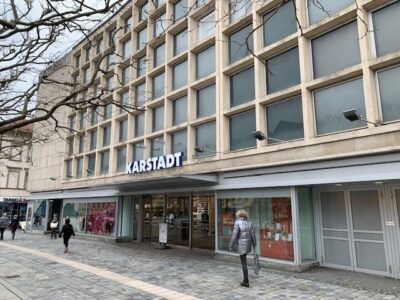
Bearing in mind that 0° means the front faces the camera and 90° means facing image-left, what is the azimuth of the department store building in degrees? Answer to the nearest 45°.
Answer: approximately 45°
